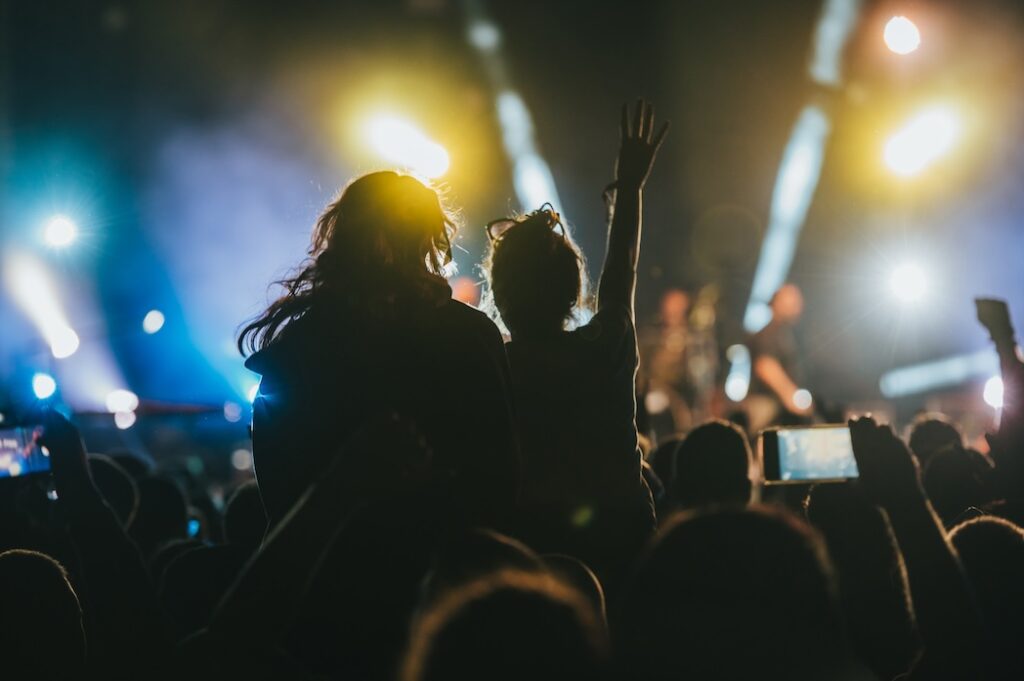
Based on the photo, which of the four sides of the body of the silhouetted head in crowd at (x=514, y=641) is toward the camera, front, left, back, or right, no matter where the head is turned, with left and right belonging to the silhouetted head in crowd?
back

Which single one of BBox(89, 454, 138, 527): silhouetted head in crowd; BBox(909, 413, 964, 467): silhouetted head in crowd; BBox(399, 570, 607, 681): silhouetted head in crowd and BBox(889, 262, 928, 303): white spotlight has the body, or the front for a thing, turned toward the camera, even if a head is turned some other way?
the white spotlight

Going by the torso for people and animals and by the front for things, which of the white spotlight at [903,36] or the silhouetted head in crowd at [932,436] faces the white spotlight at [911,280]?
the silhouetted head in crowd

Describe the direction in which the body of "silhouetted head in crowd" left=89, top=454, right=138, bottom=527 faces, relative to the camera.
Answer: away from the camera

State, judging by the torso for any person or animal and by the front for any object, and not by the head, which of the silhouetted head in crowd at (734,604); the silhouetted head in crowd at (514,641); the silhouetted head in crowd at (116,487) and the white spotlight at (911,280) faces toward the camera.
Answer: the white spotlight

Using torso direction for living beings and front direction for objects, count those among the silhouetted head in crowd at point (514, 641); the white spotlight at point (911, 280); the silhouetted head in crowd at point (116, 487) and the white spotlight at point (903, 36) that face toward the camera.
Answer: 2

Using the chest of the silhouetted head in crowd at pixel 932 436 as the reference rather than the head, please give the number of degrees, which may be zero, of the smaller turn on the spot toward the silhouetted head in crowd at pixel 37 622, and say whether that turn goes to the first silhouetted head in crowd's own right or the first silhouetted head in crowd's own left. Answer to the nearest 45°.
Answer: approximately 135° to the first silhouetted head in crowd's own left

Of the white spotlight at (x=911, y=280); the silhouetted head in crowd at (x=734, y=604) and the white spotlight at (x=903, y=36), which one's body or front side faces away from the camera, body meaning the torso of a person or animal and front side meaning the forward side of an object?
the silhouetted head in crowd

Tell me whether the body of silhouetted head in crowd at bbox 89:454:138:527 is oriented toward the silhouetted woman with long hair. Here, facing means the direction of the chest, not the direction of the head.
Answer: no

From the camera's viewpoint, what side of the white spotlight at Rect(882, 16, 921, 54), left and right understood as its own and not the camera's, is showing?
front

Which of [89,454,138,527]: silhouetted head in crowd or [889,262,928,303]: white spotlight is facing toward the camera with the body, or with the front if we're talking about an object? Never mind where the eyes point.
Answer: the white spotlight

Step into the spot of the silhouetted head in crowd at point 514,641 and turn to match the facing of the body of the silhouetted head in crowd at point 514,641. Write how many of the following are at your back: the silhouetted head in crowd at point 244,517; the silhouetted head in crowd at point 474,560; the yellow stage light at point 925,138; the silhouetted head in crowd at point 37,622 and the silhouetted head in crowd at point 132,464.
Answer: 0

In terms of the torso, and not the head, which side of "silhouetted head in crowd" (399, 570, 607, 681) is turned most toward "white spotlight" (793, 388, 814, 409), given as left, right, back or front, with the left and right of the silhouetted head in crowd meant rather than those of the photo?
front

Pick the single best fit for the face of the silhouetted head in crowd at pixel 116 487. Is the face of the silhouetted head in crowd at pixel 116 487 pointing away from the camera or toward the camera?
away from the camera

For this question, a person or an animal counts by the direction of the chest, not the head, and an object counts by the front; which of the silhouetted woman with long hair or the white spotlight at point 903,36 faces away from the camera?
the silhouetted woman with long hair

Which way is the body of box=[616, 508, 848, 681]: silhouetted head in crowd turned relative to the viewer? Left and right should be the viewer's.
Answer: facing away from the viewer

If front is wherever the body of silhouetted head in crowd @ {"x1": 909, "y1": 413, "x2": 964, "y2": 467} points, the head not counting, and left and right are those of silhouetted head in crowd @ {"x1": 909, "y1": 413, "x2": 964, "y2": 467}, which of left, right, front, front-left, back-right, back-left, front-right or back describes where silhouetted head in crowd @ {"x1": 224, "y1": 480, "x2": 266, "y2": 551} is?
back-left

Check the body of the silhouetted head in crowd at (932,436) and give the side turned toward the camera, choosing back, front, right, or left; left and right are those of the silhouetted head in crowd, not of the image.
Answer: back

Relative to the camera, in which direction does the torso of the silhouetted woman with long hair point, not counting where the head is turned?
away from the camera

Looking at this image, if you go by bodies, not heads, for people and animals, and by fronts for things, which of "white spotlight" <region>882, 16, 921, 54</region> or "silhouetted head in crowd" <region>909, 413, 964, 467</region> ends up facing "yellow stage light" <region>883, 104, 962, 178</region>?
the silhouetted head in crowd

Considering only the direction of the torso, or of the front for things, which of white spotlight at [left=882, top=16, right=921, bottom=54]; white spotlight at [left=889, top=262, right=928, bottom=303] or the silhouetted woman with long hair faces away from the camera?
the silhouetted woman with long hair

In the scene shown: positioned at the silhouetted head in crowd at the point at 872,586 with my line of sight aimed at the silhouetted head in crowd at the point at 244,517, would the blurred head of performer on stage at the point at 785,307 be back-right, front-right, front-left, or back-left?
front-right
